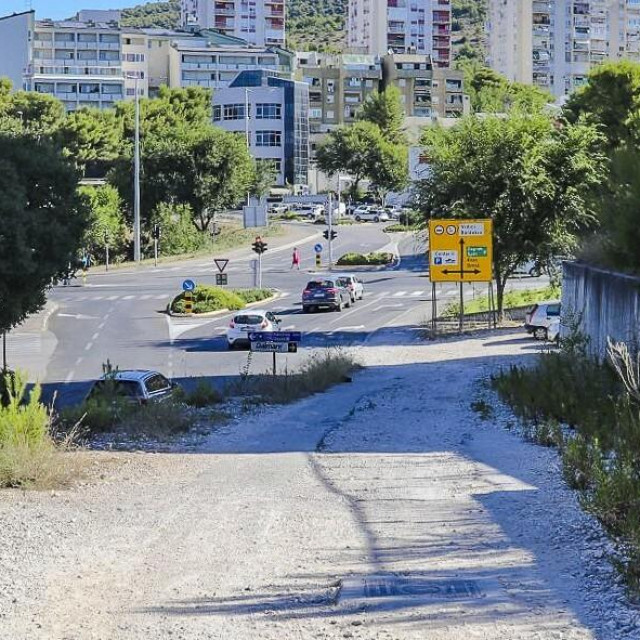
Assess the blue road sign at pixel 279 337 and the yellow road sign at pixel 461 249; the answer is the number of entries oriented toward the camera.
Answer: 2

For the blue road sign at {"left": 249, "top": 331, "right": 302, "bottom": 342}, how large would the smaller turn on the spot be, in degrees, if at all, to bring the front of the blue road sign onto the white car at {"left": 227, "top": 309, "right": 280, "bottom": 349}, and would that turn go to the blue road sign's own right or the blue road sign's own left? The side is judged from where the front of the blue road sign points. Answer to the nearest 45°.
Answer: approximately 180°

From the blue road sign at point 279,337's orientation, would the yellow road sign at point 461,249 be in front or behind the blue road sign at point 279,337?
behind

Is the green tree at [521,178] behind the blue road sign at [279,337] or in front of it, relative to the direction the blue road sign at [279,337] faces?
behind

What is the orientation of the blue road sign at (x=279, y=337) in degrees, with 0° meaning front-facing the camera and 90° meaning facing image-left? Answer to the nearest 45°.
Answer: approximately 0°

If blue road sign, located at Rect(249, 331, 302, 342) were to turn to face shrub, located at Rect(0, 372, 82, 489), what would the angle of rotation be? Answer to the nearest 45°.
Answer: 0° — it already faces it

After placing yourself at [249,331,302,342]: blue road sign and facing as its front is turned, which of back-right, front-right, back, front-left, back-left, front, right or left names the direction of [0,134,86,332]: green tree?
back-right
